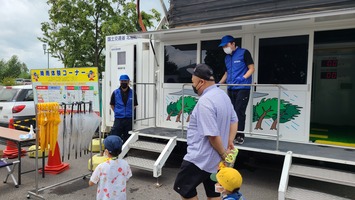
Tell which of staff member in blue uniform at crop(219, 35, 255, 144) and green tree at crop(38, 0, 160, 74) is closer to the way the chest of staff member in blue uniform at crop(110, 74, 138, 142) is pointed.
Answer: the staff member in blue uniform

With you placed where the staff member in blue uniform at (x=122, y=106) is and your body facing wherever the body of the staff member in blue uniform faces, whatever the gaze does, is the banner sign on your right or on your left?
on your right

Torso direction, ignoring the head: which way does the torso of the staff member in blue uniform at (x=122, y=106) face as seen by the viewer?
toward the camera

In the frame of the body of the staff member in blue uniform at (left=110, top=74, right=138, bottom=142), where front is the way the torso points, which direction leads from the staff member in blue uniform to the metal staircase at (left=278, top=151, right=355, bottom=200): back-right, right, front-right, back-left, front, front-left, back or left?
front-left

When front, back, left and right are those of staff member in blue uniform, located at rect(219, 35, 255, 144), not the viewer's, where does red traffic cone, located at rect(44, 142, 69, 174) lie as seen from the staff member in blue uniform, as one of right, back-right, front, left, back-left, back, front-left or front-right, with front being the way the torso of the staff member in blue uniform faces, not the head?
front-right

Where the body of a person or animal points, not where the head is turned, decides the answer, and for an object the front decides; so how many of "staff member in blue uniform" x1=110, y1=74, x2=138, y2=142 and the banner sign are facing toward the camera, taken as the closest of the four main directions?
2

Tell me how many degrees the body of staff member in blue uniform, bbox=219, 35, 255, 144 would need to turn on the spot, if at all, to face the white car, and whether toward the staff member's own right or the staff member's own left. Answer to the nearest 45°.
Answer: approximately 45° to the staff member's own right

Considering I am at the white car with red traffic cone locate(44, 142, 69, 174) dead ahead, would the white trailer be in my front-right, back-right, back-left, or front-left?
front-left

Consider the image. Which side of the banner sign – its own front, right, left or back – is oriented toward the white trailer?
left

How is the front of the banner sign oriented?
toward the camera

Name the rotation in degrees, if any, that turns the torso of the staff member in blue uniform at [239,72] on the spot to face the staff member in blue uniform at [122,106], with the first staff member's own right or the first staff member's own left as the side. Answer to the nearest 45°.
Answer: approximately 45° to the first staff member's own right
